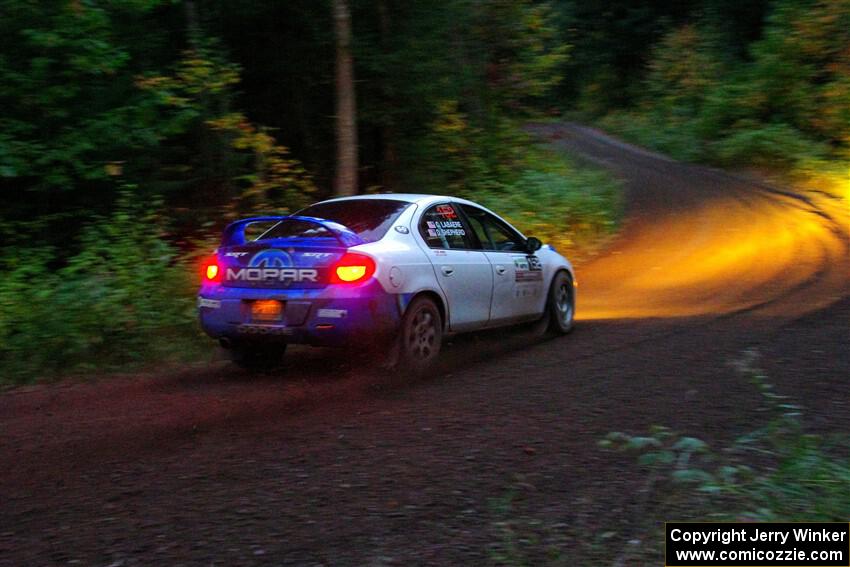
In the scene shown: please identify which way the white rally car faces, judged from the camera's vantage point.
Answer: facing away from the viewer and to the right of the viewer
